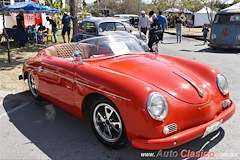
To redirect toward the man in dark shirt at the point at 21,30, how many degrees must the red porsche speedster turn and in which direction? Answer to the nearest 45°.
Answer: approximately 180°

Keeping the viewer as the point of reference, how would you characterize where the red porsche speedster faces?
facing the viewer and to the right of the viewer

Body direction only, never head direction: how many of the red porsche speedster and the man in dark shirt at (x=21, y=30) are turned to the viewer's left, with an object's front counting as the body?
0
